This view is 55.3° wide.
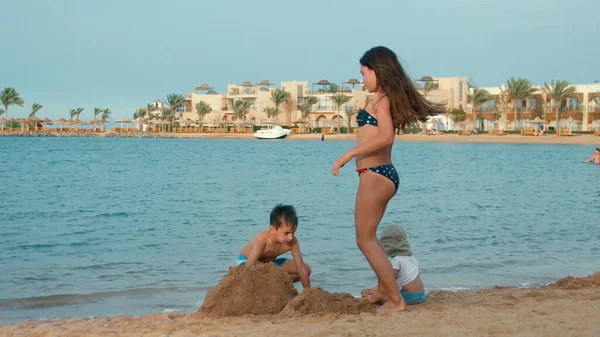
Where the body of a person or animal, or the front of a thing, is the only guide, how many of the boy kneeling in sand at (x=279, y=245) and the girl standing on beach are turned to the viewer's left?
1

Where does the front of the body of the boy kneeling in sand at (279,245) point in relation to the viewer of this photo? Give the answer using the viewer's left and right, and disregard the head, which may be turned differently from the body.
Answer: facing the viewer and to the right of the viewer

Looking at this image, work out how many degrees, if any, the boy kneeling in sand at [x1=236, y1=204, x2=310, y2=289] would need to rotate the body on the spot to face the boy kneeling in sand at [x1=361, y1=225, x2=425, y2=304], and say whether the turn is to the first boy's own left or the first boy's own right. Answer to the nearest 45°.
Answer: approximately 45° to the first boy's own left

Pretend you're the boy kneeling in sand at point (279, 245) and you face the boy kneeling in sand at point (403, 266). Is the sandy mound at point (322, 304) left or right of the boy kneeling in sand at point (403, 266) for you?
right

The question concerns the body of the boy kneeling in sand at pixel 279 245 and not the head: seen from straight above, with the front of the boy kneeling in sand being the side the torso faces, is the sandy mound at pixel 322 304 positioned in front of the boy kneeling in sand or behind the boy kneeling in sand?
in front

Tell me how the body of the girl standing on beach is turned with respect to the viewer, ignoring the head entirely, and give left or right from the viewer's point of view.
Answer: facing to the left of the viewer

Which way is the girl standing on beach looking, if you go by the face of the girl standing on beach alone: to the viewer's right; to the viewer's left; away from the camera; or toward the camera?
to the viewer's left

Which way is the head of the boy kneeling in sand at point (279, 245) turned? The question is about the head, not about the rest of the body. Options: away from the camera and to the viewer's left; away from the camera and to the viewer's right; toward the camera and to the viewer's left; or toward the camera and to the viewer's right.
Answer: toward the camera and to the viewer's right
